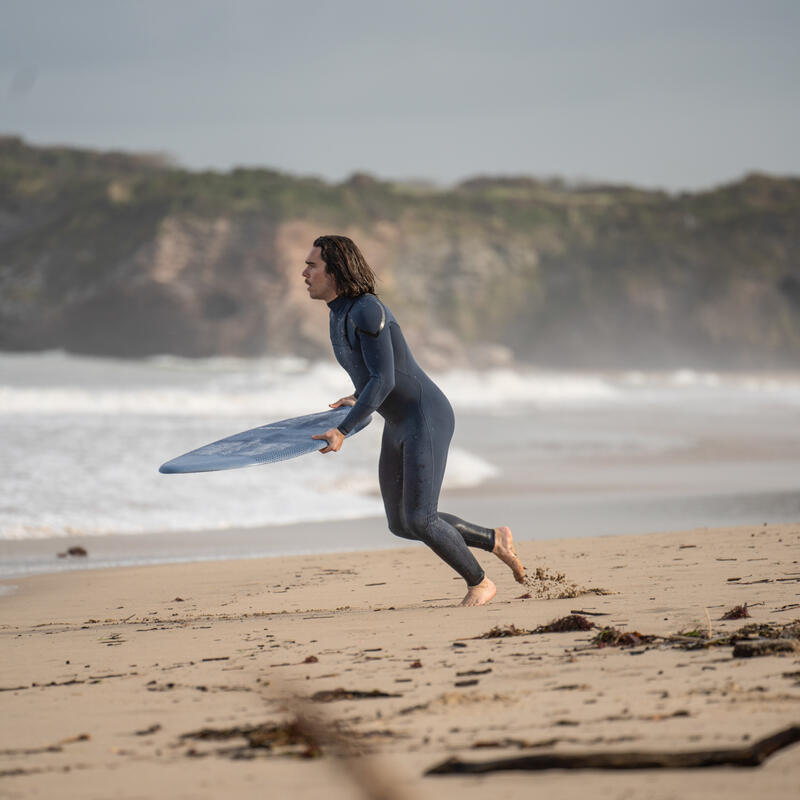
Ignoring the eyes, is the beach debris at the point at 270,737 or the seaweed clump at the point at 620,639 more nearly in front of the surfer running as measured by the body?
the beach debris

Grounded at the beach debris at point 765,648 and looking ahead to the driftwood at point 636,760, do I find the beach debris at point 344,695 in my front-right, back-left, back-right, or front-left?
front-right

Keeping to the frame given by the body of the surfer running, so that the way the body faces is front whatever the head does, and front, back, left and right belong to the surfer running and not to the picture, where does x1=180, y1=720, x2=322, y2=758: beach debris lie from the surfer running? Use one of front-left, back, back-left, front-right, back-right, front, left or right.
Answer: left

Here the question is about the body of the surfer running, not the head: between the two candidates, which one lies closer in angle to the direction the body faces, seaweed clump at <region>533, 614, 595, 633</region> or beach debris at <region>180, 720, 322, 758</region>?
the beach debris

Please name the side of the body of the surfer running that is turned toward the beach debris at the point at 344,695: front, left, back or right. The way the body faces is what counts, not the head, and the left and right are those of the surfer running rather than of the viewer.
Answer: left

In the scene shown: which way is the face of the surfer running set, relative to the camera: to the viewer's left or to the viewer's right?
to the viewer's left

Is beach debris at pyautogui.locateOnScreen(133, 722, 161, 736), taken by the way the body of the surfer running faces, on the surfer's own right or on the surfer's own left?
on the surfer's own left

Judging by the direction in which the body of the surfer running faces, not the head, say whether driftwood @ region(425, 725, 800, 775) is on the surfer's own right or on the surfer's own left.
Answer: on the surfer's own left

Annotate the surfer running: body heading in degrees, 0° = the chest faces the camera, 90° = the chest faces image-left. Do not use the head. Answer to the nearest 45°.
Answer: approximately 90°

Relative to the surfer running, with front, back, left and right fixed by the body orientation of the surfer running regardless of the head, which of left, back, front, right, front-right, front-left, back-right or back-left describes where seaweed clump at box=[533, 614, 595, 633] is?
back-left
